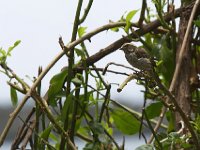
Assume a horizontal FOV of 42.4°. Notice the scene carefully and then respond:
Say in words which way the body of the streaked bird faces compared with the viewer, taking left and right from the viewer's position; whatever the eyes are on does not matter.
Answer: facing to the left of the viewer
